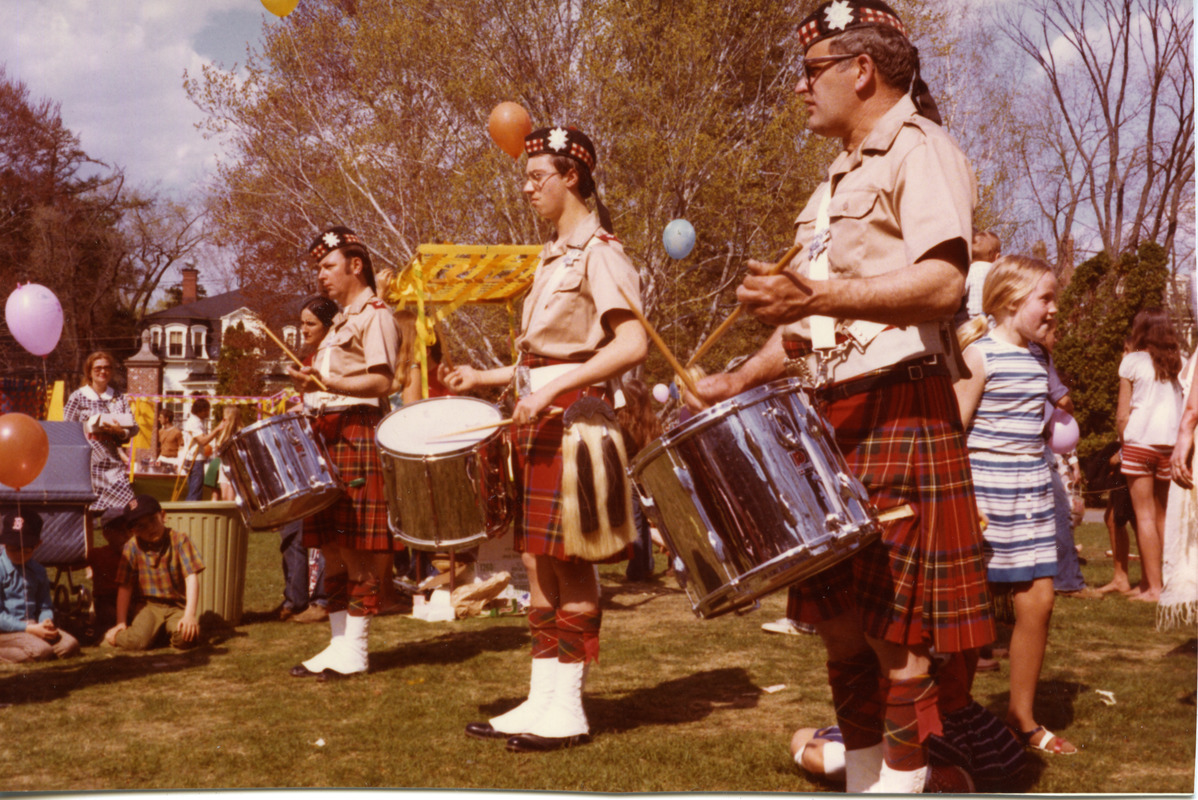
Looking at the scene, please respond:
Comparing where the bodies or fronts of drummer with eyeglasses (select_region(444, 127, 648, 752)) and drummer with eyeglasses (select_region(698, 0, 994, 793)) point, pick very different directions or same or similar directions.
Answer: same or similar directions

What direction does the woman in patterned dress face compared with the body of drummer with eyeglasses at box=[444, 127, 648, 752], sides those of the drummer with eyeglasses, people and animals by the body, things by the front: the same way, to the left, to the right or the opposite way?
to the left

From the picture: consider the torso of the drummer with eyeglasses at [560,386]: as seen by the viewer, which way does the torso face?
to the viewer's left

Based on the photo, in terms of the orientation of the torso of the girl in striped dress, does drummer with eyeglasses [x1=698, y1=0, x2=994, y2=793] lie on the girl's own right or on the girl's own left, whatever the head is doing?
on the girl's own right

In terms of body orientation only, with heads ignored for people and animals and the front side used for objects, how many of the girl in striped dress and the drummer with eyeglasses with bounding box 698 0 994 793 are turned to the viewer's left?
1

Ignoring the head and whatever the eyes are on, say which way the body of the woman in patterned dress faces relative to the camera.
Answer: toward the camera

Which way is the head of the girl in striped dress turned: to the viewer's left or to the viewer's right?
to the viewer's right

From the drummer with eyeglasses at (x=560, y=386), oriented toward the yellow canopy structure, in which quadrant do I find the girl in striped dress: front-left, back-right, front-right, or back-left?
back-right

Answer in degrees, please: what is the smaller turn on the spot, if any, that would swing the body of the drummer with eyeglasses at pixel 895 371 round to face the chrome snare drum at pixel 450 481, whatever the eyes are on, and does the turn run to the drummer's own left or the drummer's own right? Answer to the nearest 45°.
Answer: approximately 45° to the drummer's own right

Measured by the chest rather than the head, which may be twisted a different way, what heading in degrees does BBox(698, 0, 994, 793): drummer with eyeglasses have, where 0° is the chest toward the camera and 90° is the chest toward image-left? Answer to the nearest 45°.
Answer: approximately 90°

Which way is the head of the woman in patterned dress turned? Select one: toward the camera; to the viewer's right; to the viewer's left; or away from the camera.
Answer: toward the camera

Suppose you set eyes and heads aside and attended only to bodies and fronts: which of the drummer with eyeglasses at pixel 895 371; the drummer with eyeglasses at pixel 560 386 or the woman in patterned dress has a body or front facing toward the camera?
the woman in patterned dress

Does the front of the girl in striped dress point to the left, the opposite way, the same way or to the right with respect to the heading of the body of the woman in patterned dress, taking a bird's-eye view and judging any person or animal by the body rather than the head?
the same way
